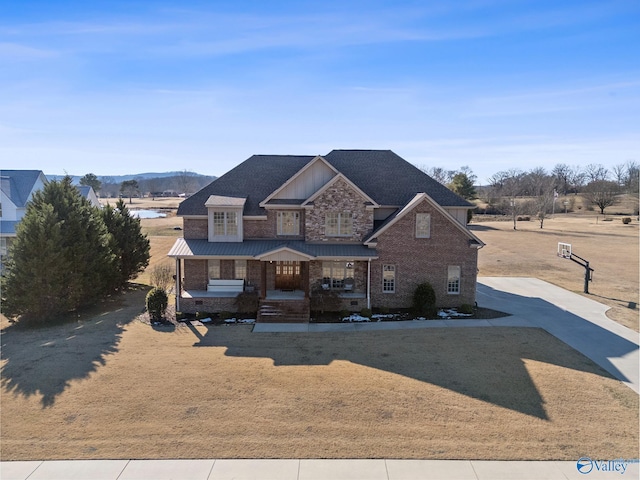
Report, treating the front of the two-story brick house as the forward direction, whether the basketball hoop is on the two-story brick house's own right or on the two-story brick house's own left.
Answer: on the two-story brick house's own left

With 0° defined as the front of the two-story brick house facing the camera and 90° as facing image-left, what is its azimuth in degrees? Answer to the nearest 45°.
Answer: approximately 0°

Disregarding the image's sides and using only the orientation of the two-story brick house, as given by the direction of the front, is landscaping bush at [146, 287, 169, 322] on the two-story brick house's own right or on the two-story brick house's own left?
on the two-story brick house's own right

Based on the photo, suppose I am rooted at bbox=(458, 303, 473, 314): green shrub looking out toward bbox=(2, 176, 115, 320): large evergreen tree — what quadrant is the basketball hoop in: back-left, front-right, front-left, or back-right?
back-right

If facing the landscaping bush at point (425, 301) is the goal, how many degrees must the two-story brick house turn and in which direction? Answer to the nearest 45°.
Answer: approximately 90° to its left

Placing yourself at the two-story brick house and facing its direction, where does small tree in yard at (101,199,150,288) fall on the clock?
The small tree in yard is roughly at 4 o'clock from the two-story brick house.

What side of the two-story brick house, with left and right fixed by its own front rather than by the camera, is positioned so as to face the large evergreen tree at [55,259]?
right

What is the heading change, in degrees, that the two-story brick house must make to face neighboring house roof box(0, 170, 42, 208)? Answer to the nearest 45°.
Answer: approximately 135° to its right

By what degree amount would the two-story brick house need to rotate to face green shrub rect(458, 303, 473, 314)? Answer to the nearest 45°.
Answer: approximately 90° to its left
